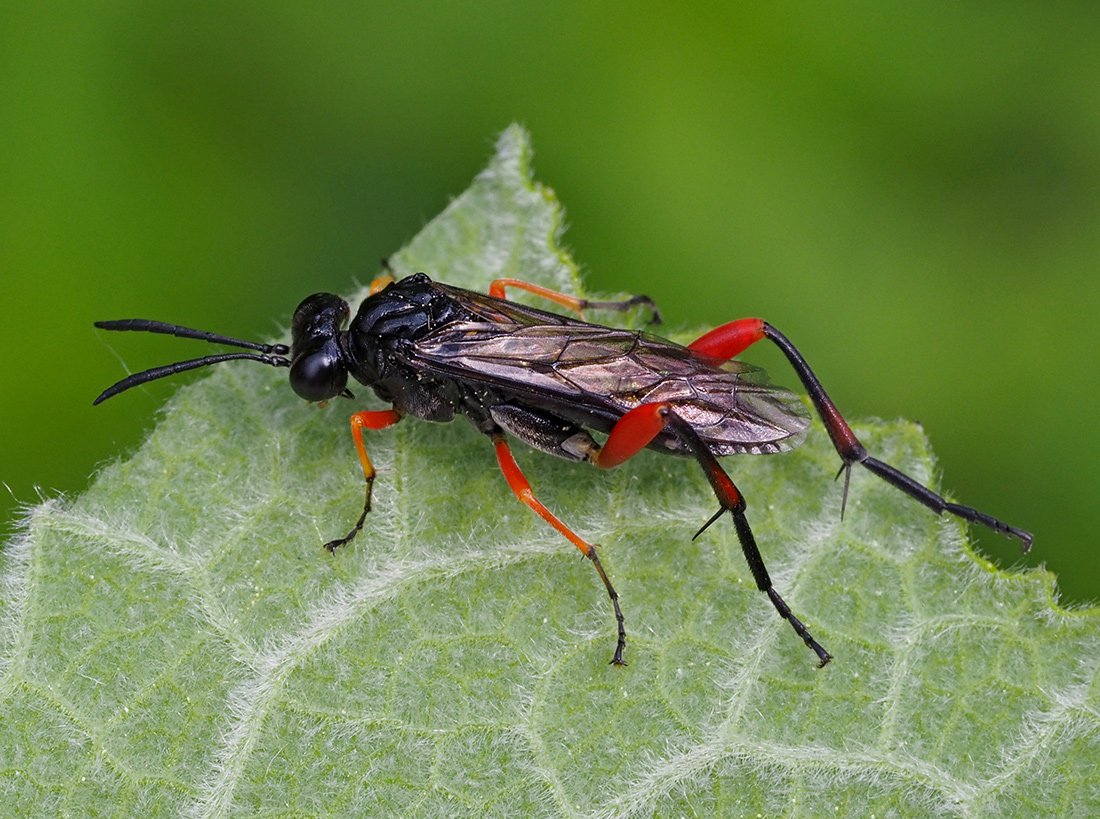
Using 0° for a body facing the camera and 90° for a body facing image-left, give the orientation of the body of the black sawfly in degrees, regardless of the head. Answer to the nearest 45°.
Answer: approximately 90°
